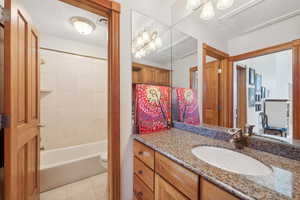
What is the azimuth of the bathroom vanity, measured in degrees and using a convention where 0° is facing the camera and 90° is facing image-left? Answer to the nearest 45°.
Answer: approximately 45°

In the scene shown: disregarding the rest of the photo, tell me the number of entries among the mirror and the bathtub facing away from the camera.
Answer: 0

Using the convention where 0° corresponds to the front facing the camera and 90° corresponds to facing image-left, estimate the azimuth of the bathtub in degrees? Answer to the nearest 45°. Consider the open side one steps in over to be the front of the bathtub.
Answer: approximately 315°

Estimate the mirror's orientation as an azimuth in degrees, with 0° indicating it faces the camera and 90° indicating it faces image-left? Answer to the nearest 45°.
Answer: approximately 45°

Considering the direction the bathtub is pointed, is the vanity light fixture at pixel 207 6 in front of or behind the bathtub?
in front

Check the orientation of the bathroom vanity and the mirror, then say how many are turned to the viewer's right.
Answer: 0
